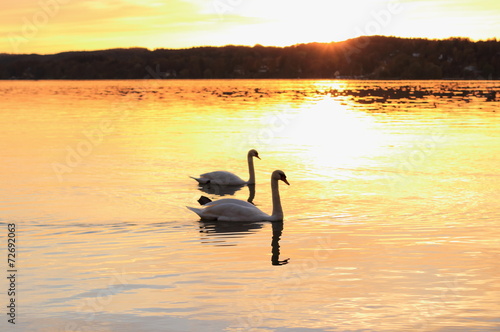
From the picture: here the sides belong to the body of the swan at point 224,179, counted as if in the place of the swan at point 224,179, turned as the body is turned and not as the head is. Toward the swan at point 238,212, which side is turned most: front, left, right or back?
right

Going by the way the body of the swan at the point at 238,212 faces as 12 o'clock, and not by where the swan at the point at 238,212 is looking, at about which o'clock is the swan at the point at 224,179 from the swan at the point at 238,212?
the swan at the point at 224,179 is roughly at 9 o'clock from the swan at the point at 238,212.

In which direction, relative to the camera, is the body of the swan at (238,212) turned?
to the viewer's right

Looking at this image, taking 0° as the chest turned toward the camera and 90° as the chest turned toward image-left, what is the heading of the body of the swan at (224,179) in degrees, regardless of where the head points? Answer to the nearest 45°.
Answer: approximately 270°

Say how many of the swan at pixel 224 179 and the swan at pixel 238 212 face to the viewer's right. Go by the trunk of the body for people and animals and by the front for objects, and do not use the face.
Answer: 2
